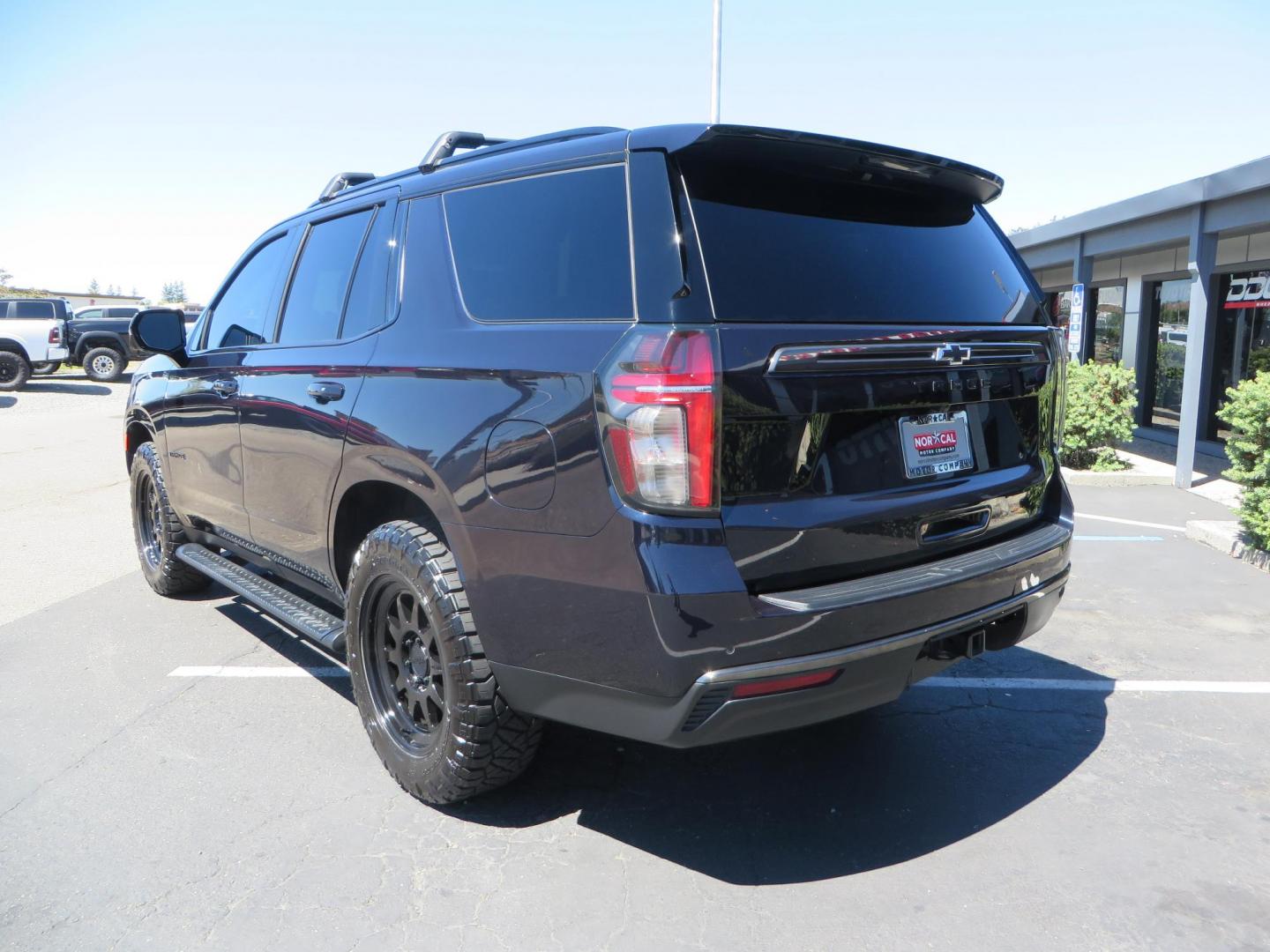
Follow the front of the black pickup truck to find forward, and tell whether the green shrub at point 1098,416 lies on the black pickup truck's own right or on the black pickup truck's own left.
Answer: on the black pickup truck's own left

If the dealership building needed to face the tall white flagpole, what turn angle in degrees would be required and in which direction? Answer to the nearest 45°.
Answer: approximately 45° to its right

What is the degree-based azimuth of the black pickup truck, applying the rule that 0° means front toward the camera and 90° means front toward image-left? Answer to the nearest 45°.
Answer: approximately 90°

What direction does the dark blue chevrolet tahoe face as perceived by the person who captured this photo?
facing away from the viewer and to the left of the viewer

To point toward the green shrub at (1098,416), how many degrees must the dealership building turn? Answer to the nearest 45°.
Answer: approximately 45° to its left

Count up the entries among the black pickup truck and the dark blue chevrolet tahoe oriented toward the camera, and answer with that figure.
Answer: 0

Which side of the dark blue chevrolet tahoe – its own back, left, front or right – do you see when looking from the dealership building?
right

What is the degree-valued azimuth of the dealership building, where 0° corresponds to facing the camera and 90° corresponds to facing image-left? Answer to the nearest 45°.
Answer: approximately 45°

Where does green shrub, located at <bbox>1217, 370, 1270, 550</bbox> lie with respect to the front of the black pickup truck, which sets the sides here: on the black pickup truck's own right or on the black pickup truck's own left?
on the black pickup truck's own left

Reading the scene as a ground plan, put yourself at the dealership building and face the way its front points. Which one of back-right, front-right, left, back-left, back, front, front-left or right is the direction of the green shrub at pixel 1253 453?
front-left

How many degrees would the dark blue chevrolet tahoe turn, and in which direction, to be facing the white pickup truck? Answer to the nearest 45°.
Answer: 0° — it already faces it

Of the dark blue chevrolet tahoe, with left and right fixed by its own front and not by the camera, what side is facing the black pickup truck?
front

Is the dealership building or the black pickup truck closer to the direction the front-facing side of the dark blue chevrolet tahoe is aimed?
the black pickup truck
